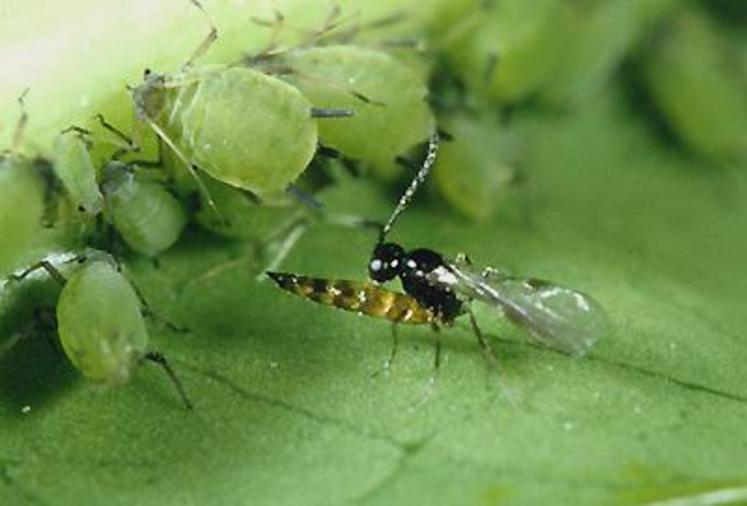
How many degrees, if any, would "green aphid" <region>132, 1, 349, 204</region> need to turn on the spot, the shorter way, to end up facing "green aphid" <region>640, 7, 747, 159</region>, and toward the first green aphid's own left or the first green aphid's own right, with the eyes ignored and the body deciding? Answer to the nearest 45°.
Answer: approximately 135° to the first green aphid's own right

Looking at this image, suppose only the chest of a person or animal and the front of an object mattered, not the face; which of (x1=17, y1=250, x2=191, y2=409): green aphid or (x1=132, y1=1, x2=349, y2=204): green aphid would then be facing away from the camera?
(x1=17, y1=250, x2=191, y2=409): green aphid

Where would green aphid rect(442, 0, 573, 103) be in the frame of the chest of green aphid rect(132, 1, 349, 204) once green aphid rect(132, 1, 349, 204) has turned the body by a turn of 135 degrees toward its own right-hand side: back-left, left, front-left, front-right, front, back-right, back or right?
front

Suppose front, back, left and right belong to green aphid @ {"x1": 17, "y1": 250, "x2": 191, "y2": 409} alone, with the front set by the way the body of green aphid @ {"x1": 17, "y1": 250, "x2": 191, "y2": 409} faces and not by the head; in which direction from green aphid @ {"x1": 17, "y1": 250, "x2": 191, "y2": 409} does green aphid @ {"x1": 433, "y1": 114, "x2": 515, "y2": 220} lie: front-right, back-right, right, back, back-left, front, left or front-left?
front-right

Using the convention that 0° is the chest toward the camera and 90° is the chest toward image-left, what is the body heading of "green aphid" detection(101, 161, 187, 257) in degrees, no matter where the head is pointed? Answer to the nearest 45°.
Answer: approximately 135°

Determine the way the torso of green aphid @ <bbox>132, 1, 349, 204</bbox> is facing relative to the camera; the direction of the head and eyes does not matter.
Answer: to the viewer's left

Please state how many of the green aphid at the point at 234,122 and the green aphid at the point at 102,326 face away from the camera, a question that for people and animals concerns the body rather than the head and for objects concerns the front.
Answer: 1

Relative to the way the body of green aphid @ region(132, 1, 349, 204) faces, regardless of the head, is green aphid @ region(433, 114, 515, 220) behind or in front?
behind

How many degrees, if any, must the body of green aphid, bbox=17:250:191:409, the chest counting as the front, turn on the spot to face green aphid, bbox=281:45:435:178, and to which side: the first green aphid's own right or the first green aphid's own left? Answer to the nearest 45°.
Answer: approximately 45° to the first green aphid's own right

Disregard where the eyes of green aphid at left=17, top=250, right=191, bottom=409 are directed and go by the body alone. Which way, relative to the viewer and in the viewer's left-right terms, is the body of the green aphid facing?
facing away from the viewer

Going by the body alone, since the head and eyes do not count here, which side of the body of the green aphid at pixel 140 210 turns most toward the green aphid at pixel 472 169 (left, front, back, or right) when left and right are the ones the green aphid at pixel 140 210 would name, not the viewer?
right

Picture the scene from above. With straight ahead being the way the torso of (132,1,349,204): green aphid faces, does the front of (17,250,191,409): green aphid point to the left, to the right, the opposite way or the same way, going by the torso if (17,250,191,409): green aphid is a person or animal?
to the right
